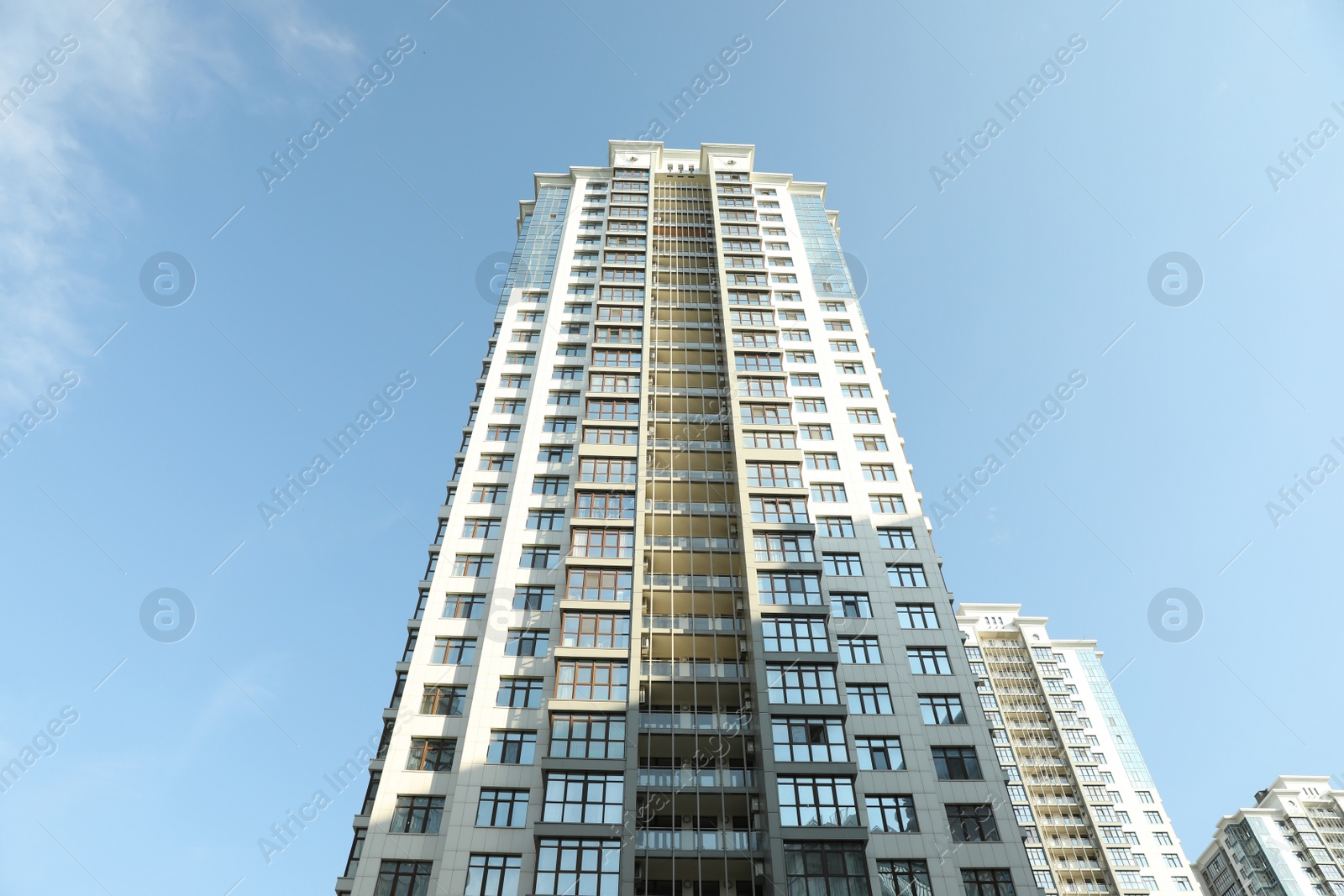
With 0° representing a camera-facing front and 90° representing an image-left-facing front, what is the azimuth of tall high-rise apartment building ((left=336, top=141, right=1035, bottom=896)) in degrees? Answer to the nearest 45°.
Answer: approximately 0°
